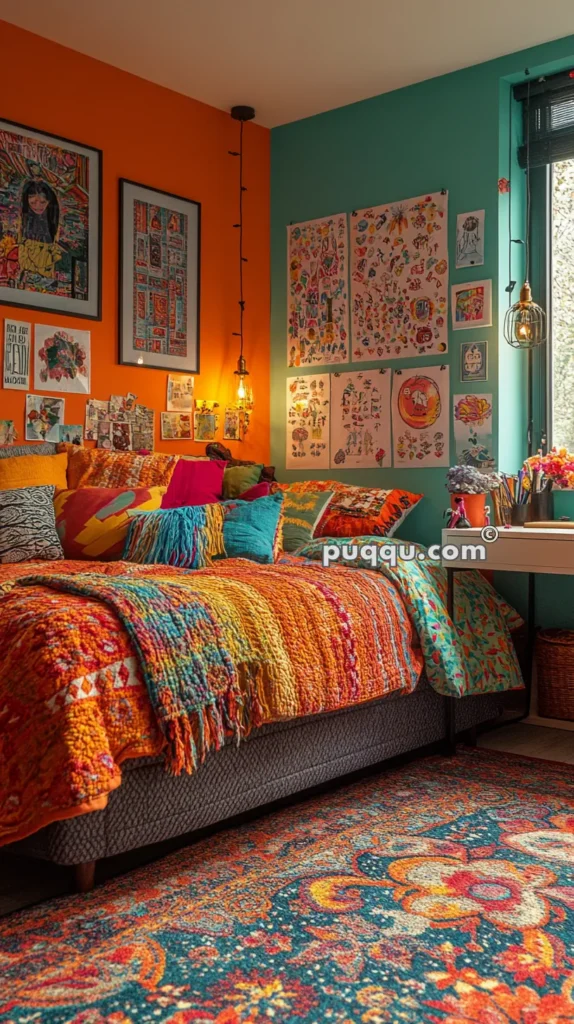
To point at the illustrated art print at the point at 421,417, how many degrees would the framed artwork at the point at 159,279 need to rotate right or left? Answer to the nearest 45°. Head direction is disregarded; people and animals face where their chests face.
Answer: approximately 45° to its left

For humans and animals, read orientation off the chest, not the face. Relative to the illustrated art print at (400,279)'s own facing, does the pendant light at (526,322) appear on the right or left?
on its left

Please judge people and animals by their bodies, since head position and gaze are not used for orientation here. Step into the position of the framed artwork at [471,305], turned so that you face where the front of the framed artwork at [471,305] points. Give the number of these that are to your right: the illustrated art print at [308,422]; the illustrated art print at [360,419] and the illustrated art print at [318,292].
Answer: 3

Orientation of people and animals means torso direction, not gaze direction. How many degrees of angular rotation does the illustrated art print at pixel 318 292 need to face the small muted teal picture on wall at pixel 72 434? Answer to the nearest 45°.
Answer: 0° — it already faces it

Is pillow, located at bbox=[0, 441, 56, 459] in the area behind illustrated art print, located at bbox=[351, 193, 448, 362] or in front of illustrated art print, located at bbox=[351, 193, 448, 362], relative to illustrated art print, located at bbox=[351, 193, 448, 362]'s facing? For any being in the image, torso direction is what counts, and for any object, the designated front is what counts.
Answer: in front

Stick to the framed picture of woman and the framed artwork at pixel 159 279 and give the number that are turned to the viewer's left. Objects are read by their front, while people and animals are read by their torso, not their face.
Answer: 0

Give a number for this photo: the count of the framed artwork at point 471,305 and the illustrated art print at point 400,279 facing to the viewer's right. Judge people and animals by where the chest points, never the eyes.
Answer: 0

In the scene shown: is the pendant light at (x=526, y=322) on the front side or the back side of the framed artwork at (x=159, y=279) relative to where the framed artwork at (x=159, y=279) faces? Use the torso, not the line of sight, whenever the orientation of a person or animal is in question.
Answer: on the front side

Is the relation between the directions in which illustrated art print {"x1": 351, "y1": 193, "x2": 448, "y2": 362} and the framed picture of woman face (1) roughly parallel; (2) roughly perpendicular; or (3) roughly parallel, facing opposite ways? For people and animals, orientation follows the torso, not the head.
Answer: roughly perpendicular

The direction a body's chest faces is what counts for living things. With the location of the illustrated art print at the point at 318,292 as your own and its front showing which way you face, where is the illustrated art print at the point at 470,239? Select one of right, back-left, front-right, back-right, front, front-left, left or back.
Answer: left

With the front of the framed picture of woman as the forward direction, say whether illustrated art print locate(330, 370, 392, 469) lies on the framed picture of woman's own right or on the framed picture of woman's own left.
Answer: on the framed picture of woman's own left

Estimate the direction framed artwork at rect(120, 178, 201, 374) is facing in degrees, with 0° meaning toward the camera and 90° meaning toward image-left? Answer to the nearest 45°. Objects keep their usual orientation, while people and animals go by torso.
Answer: approximately 315°
